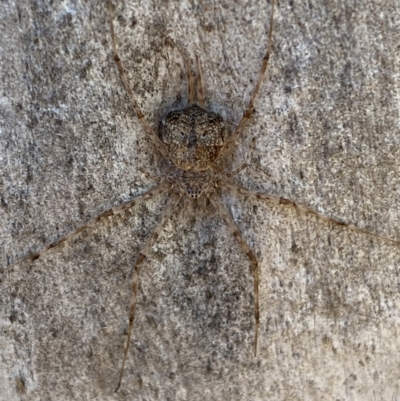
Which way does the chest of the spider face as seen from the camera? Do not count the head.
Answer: toward the camera
